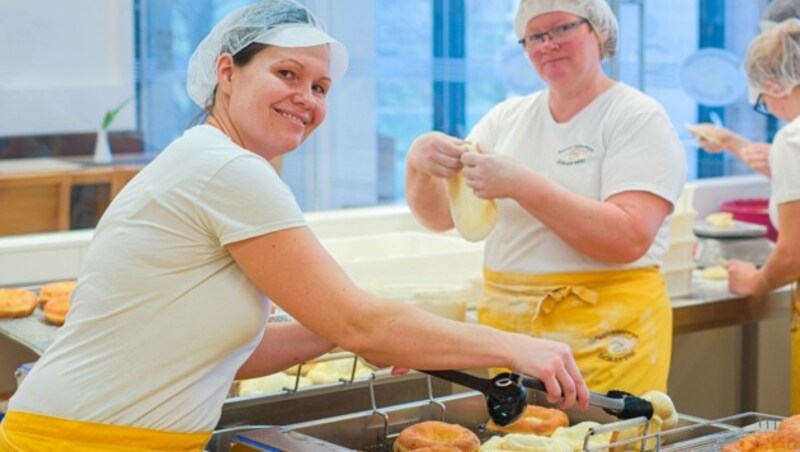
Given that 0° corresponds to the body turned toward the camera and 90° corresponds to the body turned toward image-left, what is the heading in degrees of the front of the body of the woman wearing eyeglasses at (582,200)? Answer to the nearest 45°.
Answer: approximately 45°

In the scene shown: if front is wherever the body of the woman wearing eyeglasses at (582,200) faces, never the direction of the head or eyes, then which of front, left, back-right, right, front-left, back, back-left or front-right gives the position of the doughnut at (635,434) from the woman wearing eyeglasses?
front-left

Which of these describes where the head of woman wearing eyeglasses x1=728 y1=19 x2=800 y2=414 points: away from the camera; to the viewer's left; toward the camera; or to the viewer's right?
to the viewer's left

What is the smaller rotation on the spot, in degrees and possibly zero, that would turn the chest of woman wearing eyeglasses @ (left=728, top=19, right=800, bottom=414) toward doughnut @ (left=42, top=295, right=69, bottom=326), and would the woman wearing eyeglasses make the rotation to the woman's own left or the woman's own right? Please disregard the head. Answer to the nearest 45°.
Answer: approximately 45° to the woman's own left

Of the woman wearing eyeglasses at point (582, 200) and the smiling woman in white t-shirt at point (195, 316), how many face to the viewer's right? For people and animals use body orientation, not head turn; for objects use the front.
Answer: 1

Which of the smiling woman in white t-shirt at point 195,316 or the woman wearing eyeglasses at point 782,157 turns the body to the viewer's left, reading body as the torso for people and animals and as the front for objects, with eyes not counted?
the woman wearing eyeglasses

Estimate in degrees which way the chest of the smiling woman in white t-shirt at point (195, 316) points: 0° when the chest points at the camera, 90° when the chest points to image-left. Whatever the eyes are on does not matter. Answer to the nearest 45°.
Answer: approximately 270°

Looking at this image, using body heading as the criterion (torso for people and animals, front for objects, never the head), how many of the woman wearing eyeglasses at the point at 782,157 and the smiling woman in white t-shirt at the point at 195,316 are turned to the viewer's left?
1

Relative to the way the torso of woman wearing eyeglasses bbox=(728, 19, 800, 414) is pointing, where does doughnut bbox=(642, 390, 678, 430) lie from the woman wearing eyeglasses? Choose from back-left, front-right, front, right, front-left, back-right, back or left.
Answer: left

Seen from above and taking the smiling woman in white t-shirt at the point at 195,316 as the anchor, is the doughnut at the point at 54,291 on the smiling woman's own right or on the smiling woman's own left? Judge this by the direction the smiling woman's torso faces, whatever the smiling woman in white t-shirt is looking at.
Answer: on the smiling woman's own left

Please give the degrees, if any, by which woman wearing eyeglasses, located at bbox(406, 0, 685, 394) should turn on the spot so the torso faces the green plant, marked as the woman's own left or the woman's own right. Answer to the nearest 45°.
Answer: approximately 90° to the woman's own right

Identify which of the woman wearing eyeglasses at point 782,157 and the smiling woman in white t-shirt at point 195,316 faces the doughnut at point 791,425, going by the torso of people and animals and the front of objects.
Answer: the smiling woman in white t-shirt

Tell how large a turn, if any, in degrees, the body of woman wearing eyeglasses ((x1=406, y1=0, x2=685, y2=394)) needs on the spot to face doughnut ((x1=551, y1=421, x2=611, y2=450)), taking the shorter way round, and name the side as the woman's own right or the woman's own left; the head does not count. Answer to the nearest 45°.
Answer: approximately 45° to the woman's own left

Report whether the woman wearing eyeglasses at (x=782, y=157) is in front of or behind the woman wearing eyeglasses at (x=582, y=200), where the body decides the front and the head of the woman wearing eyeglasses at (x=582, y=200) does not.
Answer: behind

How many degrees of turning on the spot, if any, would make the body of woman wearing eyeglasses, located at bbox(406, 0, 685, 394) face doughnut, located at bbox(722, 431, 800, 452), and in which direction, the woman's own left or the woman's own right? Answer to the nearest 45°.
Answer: approximately 45° to the woman's own left

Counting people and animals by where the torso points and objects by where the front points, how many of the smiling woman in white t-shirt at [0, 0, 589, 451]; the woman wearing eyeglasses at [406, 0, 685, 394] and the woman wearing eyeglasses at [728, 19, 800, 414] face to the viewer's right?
1

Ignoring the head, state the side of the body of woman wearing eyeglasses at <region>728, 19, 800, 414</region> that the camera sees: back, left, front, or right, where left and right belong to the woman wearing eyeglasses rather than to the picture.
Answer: left
